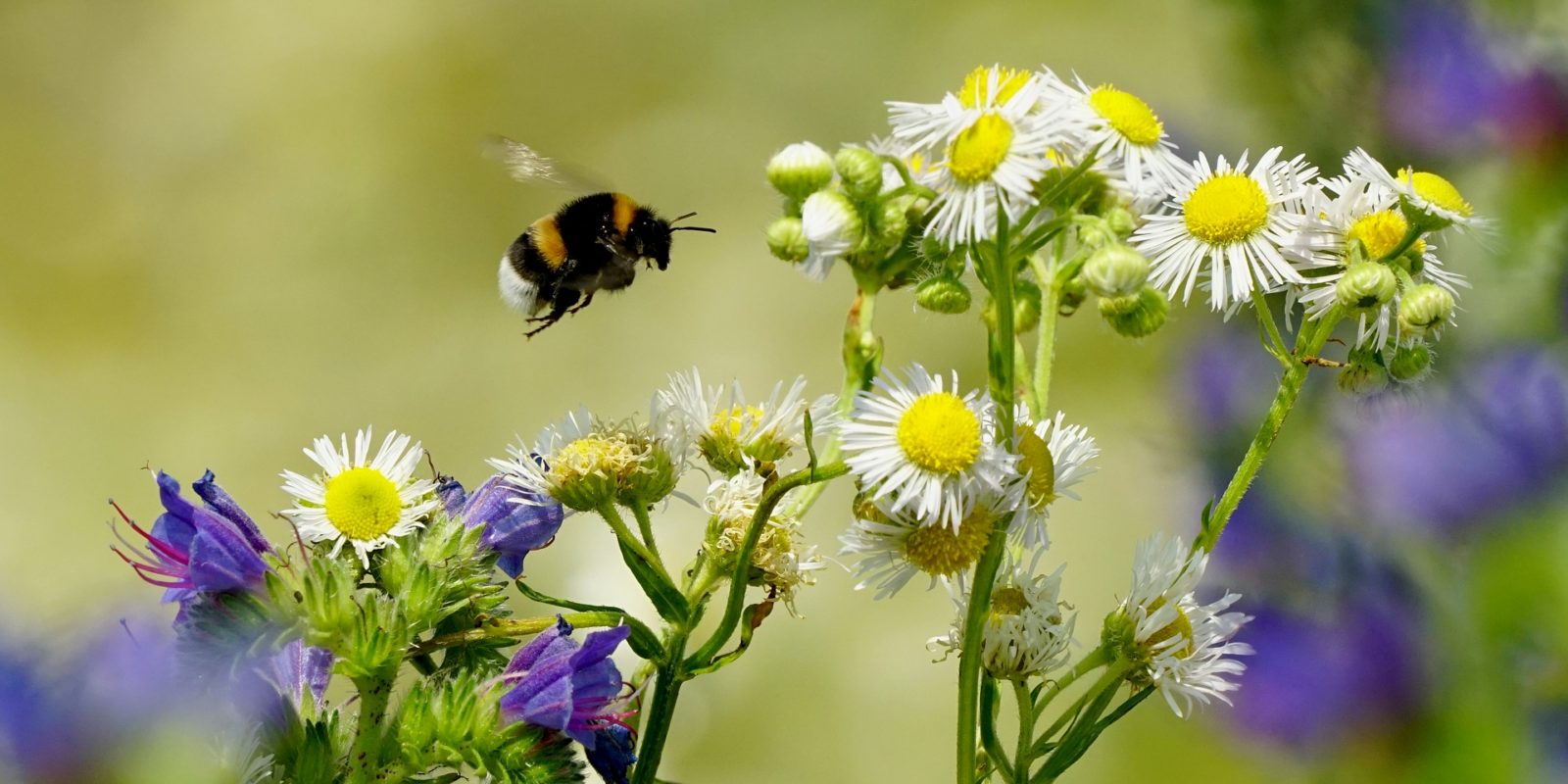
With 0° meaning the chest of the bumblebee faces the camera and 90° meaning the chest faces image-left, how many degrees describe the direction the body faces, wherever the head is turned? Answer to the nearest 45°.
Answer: approximately 270°

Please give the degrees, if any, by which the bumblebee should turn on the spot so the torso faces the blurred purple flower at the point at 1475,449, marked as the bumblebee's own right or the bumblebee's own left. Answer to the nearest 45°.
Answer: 0° — it already faces it
